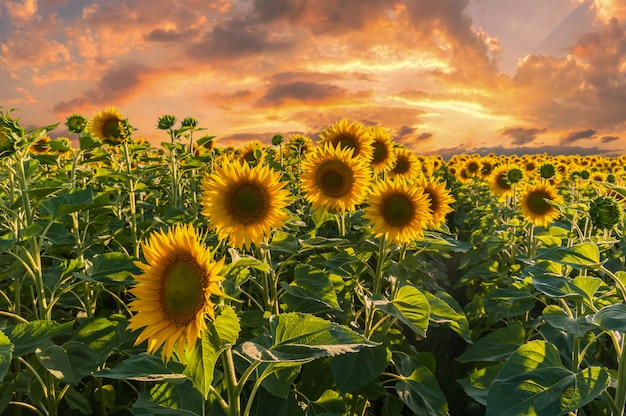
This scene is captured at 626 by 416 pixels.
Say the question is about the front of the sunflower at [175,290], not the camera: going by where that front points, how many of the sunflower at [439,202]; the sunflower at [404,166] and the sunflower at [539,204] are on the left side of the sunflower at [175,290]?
3

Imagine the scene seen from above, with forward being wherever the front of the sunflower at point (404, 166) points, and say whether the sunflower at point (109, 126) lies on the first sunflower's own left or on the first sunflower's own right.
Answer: on the first sunflower's own right

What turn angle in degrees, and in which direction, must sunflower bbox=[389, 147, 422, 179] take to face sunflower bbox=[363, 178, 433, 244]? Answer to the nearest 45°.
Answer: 0° — it already faces it

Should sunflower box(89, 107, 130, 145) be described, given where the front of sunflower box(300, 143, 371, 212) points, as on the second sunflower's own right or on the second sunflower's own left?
on the second sunflower's own right

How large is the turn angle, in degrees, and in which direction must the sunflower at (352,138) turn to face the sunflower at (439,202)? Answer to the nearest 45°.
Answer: approximately 45° to its left

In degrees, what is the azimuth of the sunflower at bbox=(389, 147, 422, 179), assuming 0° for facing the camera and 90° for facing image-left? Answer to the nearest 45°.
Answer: approximately 0°

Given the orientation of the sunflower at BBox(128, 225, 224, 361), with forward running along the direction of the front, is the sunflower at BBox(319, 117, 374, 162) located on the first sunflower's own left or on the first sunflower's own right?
on the first sunflower's own left

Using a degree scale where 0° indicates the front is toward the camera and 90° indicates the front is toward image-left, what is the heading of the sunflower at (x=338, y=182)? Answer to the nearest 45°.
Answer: approximately 0°

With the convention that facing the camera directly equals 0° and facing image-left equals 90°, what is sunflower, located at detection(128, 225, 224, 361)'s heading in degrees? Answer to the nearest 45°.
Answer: approximately 315°

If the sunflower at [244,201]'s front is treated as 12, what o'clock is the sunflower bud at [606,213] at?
The sunflower bud is roughly at 9 o'clock from the sunflower.
